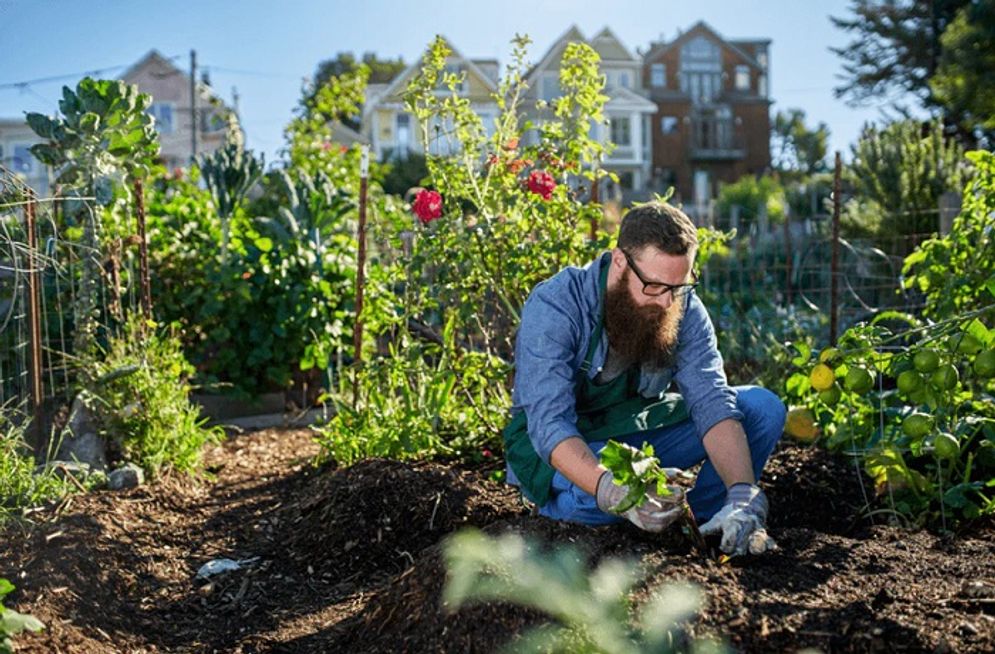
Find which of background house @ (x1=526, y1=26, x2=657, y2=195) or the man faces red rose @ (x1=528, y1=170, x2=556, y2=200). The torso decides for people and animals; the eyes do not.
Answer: the background house

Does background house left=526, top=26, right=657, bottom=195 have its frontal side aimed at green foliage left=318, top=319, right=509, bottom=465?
yes

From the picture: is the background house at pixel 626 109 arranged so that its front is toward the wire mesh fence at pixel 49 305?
yes

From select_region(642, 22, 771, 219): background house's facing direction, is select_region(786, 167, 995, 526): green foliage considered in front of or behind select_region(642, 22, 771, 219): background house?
in front

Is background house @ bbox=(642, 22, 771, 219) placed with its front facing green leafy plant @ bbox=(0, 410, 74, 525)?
yes

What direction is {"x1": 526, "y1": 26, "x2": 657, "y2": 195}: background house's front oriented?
toward the camera

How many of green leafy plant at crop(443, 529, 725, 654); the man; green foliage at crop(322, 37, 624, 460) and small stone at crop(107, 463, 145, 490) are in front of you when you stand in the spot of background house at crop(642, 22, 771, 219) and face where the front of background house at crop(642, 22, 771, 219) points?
4

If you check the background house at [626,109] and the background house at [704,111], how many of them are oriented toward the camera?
2

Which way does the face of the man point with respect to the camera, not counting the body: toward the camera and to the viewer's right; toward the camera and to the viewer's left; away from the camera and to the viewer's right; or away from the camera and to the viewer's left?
toward the camera and to the viewer's right

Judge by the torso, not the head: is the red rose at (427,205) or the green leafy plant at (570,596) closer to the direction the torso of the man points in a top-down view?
the green leafy plant

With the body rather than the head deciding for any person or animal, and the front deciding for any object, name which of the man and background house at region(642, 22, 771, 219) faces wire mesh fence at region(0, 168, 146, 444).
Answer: the background house

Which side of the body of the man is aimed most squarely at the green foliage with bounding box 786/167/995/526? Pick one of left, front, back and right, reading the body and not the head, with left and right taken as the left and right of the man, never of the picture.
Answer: left

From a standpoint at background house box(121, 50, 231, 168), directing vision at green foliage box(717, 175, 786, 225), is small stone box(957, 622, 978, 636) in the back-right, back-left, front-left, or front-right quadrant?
front-right

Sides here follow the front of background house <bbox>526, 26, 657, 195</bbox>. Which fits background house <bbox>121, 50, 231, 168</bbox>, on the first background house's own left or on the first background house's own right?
on the first background house's own right

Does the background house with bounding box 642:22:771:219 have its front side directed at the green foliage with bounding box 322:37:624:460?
yes

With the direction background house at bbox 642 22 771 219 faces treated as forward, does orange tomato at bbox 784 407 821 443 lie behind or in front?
in front

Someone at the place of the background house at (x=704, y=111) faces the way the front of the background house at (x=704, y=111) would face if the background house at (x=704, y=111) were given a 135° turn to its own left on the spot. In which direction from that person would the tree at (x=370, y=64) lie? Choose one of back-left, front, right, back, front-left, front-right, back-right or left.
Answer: back-left

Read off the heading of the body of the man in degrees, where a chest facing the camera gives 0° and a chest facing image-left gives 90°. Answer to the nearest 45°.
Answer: approximately 315°
